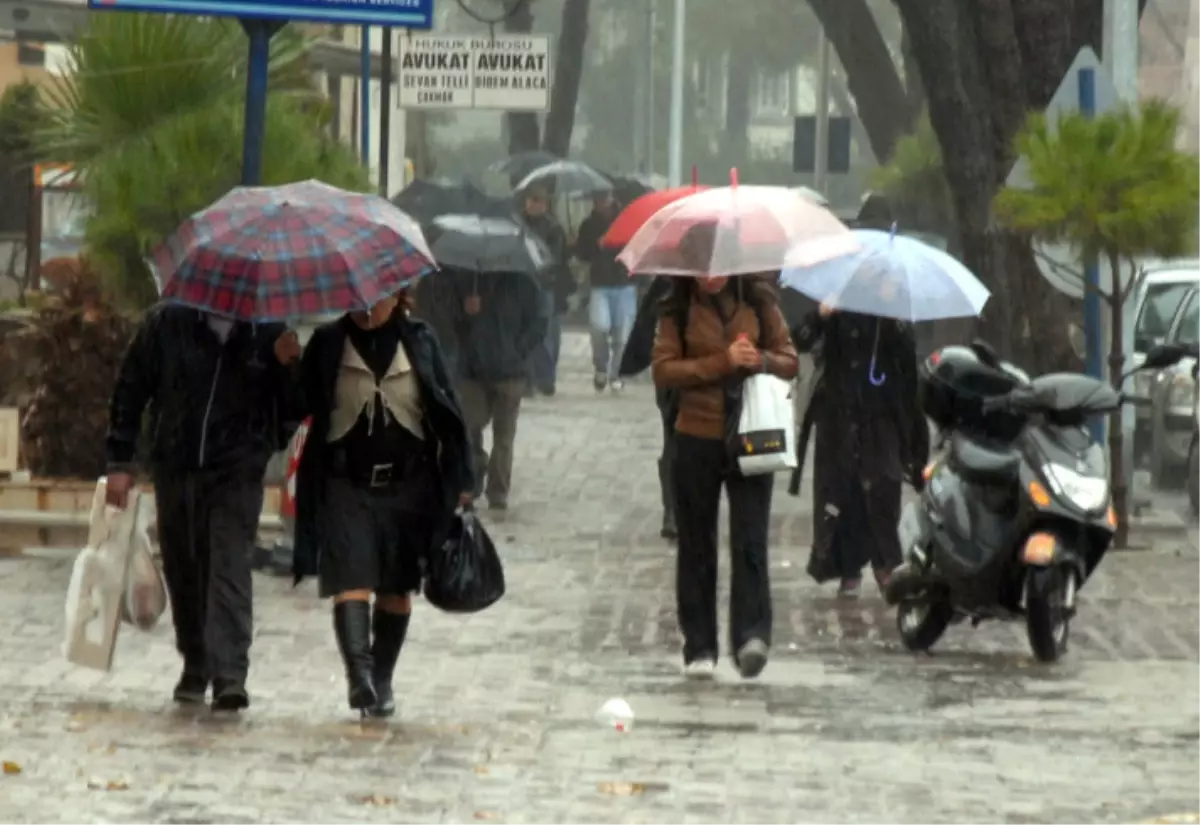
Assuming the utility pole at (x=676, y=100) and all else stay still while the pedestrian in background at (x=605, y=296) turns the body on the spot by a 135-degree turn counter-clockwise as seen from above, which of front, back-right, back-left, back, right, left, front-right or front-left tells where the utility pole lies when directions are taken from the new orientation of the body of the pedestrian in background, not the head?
front-left

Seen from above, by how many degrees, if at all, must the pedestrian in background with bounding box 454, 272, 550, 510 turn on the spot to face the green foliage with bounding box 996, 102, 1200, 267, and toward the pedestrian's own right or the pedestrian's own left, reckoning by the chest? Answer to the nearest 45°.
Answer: approximately 45° to the pedestrian's own left

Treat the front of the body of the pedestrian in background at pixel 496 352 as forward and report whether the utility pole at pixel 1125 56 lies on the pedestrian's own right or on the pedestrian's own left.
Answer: on the pedestrian's own left

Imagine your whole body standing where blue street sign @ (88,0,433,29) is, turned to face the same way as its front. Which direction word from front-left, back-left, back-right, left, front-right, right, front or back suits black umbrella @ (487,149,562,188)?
back

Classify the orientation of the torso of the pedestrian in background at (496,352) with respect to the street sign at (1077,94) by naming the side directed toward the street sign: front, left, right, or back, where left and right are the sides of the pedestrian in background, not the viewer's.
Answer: left

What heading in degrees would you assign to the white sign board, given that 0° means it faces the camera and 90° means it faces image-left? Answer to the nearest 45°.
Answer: approximately 0°

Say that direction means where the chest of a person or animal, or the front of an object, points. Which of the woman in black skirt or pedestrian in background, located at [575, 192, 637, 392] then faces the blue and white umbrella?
the pedestrian in background
